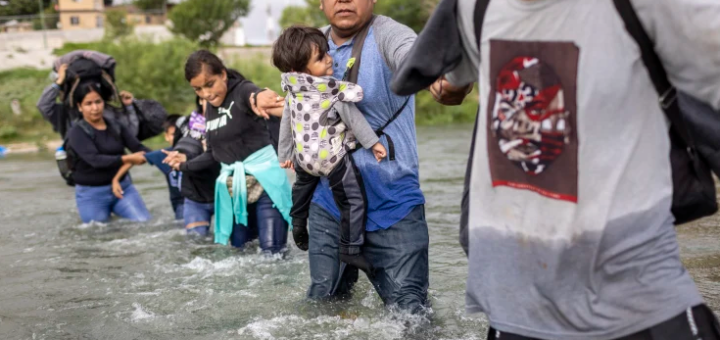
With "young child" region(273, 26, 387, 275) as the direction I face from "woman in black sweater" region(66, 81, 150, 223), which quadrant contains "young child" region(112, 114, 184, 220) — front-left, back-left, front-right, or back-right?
front-left

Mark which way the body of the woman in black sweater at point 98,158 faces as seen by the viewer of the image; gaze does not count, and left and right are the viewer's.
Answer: facing the viewer and to the right of the viewer

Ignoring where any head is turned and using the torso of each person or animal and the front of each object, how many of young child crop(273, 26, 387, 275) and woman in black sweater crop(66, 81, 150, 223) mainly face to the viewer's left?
0

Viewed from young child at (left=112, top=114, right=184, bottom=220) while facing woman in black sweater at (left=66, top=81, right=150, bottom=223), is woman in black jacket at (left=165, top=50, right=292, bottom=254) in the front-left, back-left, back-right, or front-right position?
back-left
